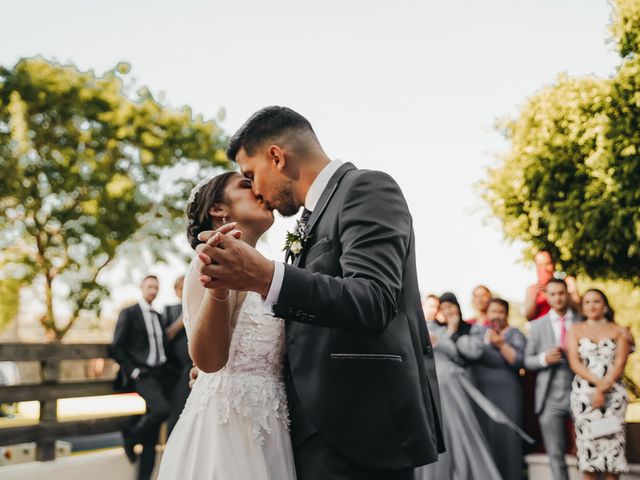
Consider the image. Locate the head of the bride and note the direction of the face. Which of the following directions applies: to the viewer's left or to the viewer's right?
to the viewer's right

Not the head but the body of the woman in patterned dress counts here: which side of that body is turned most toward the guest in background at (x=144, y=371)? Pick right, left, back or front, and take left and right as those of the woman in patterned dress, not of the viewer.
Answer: right

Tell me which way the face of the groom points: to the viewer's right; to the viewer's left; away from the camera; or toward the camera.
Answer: to the viewer's left

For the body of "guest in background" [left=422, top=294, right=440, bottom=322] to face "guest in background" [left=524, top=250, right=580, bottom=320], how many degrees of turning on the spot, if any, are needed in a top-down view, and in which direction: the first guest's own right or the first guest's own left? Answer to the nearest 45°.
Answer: approximately 90° to the first guest's own left

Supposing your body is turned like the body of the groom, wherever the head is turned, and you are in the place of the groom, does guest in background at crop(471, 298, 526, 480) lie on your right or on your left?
on your right

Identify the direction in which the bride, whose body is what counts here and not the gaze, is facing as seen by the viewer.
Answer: to the viewer's right

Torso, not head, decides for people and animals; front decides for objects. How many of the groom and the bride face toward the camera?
0

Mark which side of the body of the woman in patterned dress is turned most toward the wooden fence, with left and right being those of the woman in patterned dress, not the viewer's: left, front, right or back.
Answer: right

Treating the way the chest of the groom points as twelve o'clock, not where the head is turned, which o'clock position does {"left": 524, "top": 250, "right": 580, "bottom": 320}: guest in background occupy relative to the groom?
The guest in background is roughly at 4 o'clock from the groom.

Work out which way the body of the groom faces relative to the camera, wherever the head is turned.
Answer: to the viewer's left

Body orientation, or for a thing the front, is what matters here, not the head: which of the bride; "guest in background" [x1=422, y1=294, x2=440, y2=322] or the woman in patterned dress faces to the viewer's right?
the bride

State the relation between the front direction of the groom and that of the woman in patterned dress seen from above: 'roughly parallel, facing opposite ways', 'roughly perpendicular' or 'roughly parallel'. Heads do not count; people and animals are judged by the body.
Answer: roughly perpendicular

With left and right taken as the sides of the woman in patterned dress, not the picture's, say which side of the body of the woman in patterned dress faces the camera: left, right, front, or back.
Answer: front

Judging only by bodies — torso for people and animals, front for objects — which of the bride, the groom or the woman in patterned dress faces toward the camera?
the woman in patterned dress

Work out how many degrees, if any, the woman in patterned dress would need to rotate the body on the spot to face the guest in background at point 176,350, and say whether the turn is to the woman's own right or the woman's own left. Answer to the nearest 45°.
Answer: approximately 90° to the woman's own right

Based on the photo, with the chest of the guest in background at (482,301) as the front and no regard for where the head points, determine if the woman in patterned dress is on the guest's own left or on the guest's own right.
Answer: on the guest's own left
